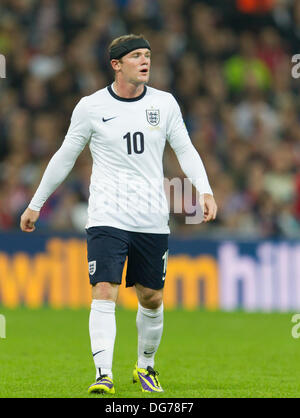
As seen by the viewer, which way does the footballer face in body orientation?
toward the camera
